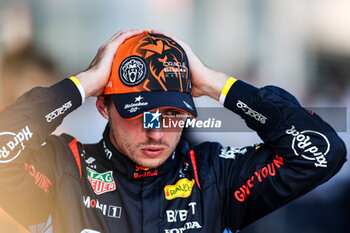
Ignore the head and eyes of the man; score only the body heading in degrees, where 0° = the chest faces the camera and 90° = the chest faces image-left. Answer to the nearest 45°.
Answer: approximately 0°
